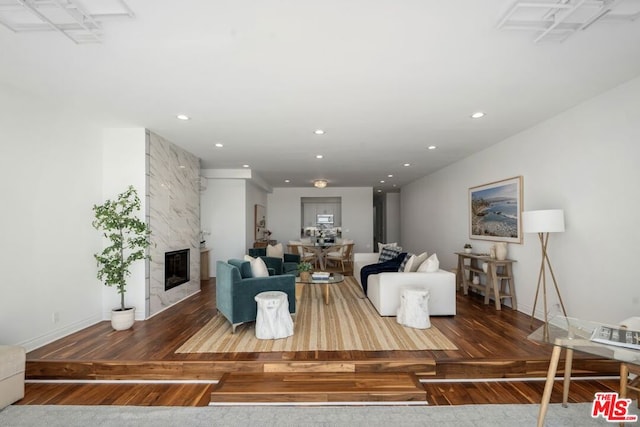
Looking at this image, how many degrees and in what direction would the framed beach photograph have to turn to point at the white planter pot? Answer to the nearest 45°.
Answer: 0° — it already faces it

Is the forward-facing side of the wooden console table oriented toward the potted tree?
yes

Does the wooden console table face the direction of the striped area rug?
yes

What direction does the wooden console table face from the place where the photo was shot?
facing the viewer and to the left of the viewer

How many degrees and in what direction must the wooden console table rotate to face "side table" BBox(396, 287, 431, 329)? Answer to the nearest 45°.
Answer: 0° — it already faces it

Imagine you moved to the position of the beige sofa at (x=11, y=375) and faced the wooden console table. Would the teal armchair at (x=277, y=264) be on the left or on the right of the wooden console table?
left

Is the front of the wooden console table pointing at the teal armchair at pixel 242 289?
yes

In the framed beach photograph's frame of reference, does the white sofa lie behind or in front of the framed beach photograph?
in front

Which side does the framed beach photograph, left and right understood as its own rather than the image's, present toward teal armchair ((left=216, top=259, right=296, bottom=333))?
front

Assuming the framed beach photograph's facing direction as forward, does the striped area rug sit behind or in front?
in front

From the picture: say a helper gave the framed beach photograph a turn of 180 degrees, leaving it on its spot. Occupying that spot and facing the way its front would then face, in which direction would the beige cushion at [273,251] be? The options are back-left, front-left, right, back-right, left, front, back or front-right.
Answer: back-left

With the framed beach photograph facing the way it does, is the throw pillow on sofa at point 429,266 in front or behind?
in front

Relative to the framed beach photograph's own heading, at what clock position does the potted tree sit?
The potted tree is roughly at 12 o'clock from the framed beach photograph.

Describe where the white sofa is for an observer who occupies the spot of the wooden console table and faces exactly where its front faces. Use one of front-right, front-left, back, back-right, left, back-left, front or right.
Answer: front

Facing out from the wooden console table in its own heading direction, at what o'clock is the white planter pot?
The white planter pot is roughly at 12 o'clock from the wooden console table.

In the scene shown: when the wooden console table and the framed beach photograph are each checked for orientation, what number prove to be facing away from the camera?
0

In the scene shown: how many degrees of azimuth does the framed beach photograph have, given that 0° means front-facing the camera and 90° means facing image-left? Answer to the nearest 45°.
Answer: approximately 45°
